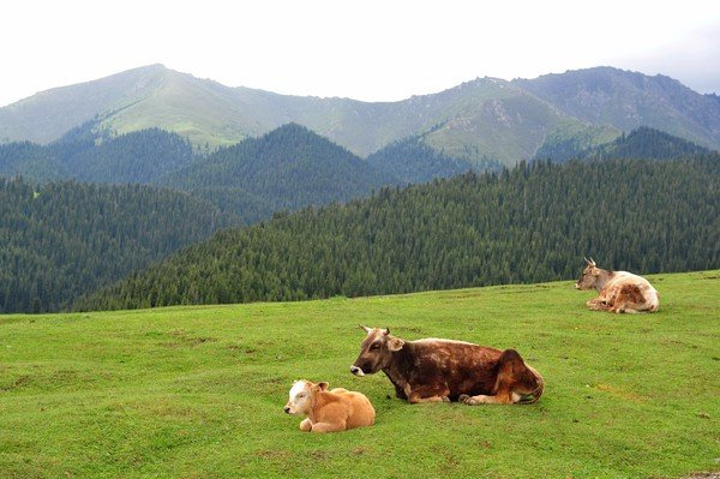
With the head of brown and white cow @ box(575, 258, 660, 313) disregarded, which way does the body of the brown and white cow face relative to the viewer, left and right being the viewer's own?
facing to the left of the viewer

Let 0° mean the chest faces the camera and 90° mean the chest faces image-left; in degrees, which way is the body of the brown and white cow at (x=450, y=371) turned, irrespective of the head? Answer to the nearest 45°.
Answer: approximately 90°

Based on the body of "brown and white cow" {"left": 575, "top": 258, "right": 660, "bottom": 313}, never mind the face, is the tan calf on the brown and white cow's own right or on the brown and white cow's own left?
on the brown and white cow's own left

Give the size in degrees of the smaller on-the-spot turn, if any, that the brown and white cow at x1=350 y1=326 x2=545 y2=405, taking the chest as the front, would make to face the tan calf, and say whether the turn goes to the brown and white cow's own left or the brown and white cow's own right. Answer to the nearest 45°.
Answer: approximately 45° to the brown and white cow's own left
